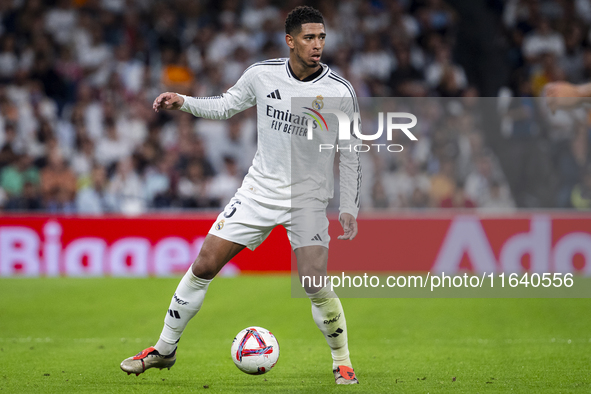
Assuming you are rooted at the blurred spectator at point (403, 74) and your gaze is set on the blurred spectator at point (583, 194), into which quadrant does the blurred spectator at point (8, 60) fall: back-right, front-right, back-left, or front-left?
back-right

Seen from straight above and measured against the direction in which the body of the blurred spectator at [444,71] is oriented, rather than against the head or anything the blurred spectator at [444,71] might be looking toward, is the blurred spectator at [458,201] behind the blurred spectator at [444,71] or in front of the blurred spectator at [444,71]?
in front

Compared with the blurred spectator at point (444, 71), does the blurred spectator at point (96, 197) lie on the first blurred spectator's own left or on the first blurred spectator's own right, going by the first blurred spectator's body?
on the first blurred spectator's own right

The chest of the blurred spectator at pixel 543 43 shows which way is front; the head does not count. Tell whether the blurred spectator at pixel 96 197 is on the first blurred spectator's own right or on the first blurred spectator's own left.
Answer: on the first blurred spectator's own right

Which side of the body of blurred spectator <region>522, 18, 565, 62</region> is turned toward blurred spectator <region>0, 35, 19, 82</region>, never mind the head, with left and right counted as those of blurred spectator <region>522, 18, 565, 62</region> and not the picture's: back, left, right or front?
right

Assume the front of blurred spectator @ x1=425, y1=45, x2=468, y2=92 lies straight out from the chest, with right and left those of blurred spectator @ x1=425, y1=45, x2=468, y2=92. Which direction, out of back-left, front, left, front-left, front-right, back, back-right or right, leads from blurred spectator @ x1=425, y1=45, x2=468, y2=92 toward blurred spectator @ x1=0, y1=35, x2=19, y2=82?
right

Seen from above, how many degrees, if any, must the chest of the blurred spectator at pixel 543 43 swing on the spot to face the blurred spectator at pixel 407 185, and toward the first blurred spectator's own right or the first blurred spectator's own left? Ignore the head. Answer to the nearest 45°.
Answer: approximately 45° to the first blurred spectator's own right

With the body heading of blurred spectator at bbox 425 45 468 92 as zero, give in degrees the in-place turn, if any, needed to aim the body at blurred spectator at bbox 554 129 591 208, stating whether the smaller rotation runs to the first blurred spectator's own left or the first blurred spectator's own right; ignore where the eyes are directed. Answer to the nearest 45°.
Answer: approximately 45° to the first blurred spectator's own left

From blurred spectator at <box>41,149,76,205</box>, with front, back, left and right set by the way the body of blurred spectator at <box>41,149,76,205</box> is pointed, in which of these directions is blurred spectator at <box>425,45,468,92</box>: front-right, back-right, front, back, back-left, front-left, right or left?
left

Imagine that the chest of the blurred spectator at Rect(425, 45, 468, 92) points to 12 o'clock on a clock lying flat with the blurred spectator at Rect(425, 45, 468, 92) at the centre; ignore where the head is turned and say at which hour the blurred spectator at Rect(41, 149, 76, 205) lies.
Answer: the blurred spectator at Rect(41, 149, 76, 205) is roughly at 2 o'clock from the blurred spectator at Rect(425, 45, 468, 92).
